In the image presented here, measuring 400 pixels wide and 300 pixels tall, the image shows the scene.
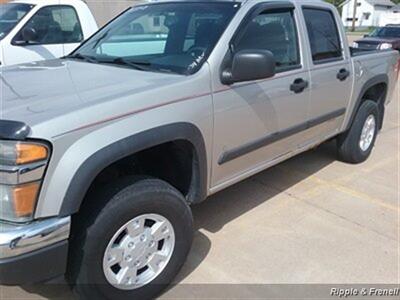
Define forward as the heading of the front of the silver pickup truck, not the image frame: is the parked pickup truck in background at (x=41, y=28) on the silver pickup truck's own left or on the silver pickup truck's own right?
on the silver pickup truck's own right

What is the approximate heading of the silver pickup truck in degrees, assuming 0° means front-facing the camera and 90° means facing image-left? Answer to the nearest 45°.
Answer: approximately 45°

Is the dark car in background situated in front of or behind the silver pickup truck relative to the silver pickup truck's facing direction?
behind

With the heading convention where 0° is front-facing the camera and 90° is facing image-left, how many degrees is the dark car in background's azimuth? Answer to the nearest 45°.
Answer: approximately 45°
